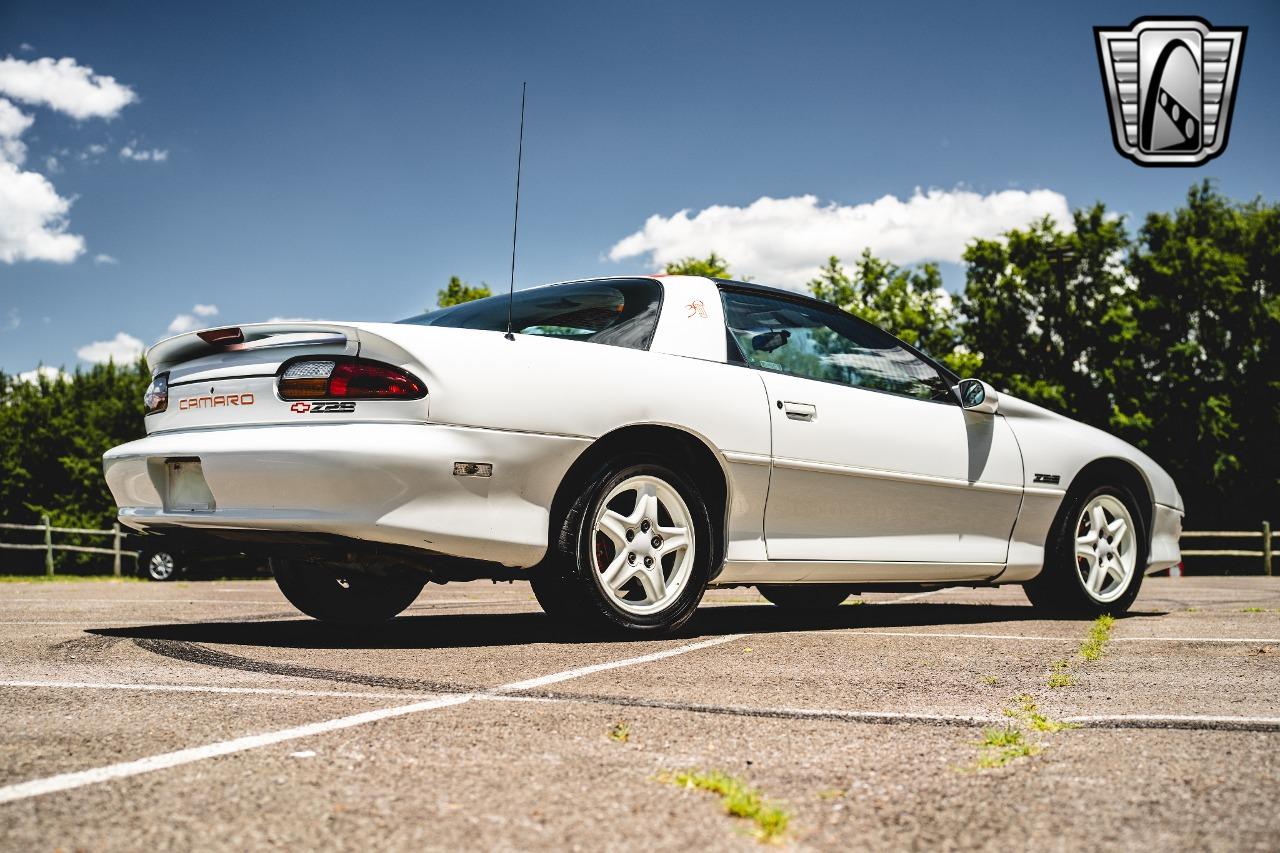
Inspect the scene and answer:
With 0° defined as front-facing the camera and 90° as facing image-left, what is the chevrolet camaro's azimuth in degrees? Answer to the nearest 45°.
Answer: approximately 225°

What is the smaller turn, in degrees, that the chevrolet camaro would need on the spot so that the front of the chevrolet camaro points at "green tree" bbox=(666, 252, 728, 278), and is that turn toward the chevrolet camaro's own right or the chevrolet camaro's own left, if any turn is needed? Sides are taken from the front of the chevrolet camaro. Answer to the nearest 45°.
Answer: approximately 45° to the chevrolet camaro's own left

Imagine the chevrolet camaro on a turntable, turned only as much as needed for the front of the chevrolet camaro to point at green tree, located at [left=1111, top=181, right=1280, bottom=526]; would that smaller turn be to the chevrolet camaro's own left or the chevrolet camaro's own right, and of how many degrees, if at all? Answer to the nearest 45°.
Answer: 0° — it already faces it

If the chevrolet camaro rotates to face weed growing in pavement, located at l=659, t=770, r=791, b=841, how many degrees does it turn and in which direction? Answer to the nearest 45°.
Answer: approximately 135° to its right

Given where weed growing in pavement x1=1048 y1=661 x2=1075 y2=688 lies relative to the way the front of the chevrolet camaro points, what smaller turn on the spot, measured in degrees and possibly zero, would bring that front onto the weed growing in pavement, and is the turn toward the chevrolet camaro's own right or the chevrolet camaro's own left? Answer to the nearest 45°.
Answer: approximately 90° to the chevrolet camaro's own right

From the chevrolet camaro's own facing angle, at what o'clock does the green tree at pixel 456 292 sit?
The green tree is roughly at 10 o'clock from the chevrolet camaro.

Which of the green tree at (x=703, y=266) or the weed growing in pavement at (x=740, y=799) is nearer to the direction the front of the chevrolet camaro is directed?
the green tree

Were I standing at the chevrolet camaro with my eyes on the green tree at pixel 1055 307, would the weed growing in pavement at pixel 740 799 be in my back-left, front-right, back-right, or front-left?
back-right
